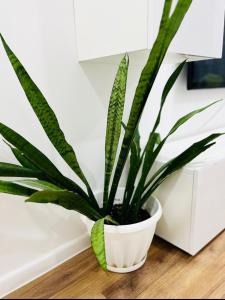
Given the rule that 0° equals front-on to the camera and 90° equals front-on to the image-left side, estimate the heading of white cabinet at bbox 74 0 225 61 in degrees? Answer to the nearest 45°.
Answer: approximately 315°
